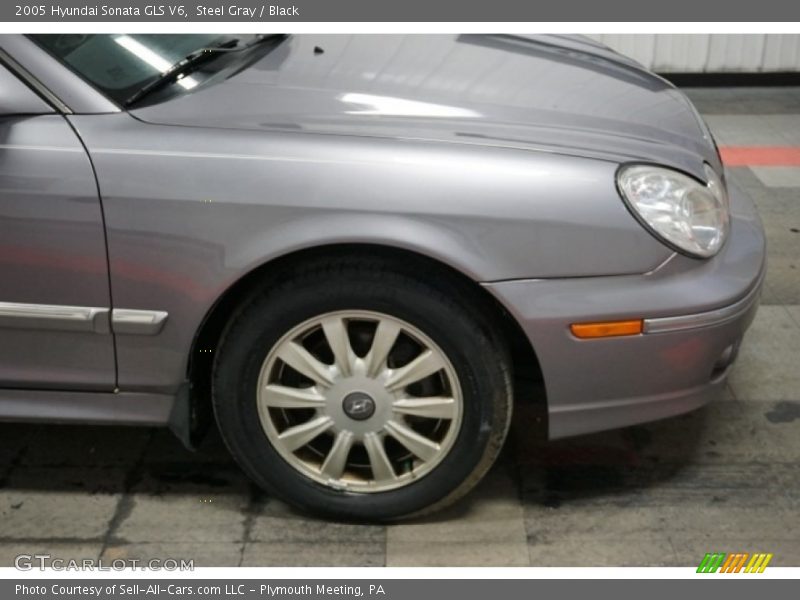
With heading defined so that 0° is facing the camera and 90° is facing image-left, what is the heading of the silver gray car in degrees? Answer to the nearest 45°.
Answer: approximately 270°
